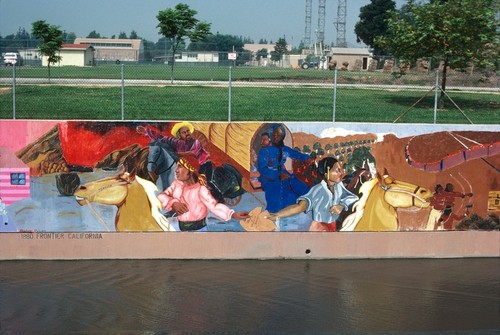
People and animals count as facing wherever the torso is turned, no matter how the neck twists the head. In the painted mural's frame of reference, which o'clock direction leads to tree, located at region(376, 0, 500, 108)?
The tree is roughly at 7 o'clock from the painted mural.

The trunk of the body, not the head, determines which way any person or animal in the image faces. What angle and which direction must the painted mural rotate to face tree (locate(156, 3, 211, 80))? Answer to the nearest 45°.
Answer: approximately 180°

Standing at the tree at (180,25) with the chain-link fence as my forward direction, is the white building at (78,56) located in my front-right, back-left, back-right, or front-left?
back-right

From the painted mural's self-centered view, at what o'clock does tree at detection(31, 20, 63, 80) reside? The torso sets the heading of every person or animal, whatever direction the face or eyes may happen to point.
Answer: The tree is roughly at 5 o'clock from the painted mural.

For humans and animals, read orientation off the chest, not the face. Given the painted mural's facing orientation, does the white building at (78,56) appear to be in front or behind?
behind

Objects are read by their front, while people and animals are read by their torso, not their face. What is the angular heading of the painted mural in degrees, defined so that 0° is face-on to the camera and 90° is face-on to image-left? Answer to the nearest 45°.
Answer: approximately 0°

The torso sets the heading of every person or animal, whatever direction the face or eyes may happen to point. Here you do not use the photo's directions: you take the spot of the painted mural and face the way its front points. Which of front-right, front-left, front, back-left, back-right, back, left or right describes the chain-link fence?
back
